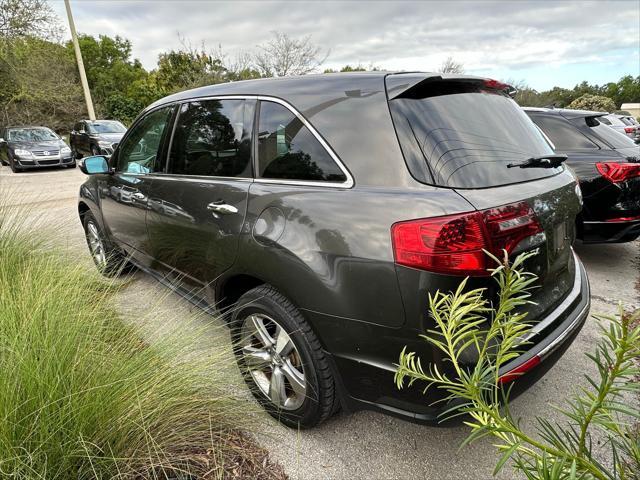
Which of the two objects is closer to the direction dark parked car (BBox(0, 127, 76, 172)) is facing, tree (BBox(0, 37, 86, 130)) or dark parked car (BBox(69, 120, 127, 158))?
the dark parked car

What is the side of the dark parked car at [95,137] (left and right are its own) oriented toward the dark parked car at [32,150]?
right

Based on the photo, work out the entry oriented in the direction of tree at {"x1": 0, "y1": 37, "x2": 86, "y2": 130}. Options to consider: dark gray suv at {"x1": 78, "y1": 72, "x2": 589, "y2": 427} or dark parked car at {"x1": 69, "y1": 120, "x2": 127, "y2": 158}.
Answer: the dark gray suv

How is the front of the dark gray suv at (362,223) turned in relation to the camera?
facing away from the viewer and to the left of the viewer

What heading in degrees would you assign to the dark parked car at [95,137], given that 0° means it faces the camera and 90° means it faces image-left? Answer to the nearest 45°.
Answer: approximately 315°

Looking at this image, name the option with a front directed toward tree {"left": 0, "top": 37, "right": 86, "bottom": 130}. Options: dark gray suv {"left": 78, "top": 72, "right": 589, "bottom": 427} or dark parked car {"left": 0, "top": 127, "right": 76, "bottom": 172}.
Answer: the dark gray suv

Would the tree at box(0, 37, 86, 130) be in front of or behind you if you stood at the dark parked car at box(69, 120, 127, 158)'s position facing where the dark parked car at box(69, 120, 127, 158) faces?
behind

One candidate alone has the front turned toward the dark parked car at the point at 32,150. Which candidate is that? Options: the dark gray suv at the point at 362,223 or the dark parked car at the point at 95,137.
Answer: the dark gray suv

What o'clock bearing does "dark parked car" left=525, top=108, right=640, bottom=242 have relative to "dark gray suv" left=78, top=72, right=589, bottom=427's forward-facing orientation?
The dark parked car is roughly at 3 o'clock from the dark gray suv.

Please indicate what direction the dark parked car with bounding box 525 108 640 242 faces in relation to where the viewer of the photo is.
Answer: facing away from the viewer and to the left of the viewer
